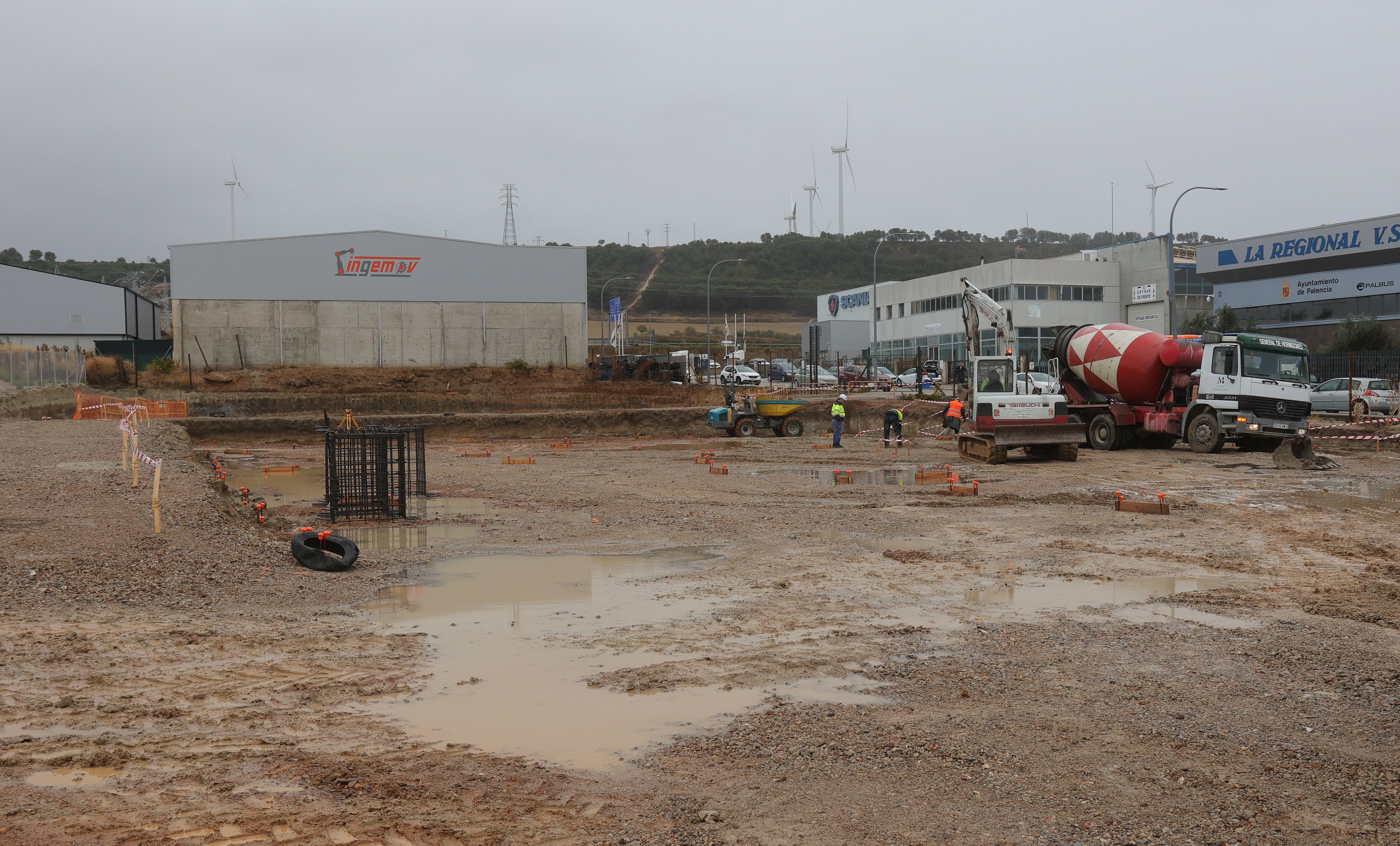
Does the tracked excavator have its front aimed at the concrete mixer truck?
no

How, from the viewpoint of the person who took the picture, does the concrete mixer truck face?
facing the viewer and to the right of the viewer

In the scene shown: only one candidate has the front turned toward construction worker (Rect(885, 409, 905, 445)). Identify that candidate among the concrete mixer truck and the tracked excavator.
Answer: the tracked excavator

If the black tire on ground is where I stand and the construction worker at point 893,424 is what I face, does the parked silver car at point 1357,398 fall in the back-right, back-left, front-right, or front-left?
front-right

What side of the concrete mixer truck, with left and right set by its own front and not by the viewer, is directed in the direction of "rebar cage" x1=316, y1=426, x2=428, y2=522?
right

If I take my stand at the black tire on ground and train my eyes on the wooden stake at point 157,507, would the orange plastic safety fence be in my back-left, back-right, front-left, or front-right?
front-right

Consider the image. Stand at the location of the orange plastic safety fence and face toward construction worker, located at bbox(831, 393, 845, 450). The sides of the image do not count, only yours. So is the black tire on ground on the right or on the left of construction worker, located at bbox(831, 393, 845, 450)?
right

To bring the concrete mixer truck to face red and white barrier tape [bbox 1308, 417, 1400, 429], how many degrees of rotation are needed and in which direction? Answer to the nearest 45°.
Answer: approximately 90° to its left

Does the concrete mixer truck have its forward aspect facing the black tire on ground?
no
